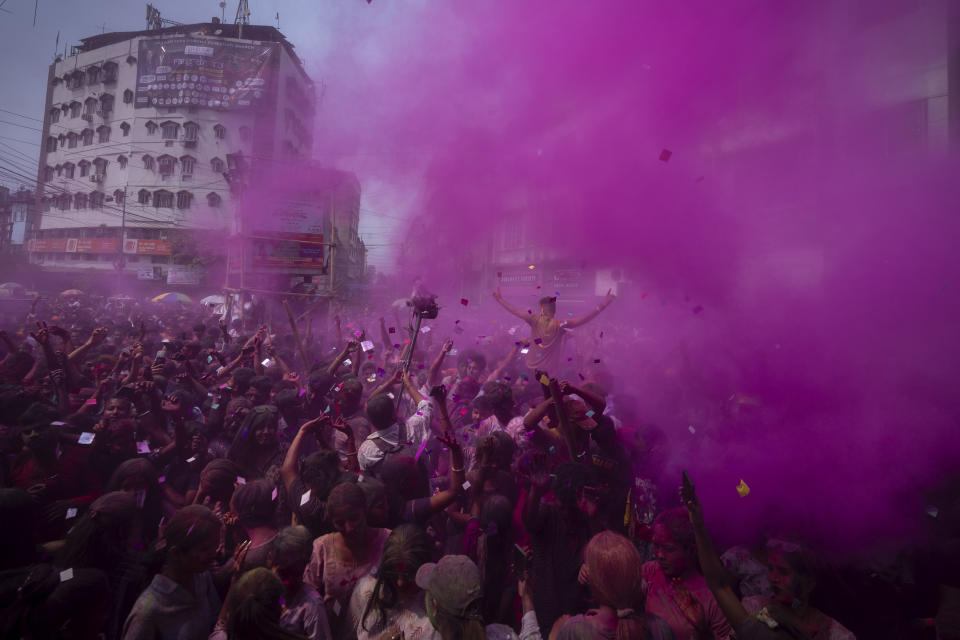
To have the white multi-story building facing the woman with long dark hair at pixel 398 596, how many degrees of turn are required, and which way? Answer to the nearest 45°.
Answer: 0° — it already faces them

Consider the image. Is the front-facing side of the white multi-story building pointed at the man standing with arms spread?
yes

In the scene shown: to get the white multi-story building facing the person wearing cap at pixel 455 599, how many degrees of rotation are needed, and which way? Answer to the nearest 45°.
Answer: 0° — it already faces them

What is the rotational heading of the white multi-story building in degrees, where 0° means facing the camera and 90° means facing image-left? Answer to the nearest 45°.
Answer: approximately 0°

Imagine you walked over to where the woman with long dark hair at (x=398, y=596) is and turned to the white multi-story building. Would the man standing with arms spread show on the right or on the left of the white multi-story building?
right
